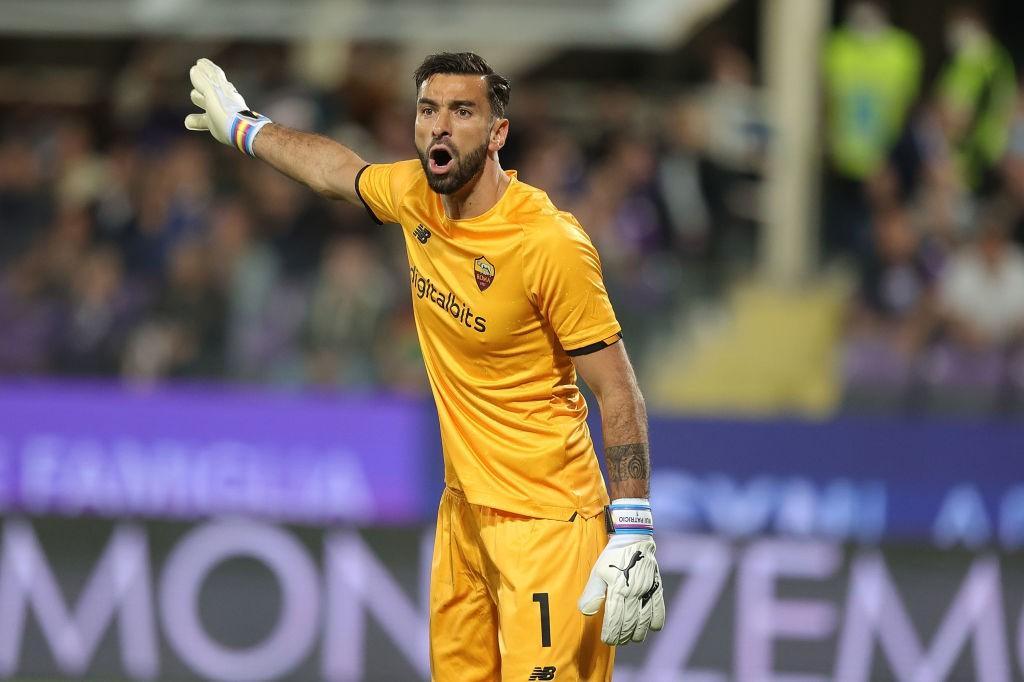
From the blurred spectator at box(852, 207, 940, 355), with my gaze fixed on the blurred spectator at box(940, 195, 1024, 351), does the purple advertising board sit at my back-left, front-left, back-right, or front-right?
back-right

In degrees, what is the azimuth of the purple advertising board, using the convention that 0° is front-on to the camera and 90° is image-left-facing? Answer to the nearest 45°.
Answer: approximately 0°

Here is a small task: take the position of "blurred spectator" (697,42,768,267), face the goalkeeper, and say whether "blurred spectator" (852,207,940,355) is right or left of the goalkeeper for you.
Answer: left

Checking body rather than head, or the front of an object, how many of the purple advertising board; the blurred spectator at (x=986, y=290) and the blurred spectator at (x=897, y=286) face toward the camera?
3

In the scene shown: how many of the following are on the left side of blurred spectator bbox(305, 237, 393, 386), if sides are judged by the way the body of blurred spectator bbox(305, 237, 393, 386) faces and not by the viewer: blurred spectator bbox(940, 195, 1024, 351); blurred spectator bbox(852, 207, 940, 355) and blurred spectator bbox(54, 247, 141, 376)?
2

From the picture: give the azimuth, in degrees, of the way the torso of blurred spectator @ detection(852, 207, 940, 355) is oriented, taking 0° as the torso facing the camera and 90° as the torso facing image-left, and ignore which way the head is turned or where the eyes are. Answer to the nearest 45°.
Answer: approximately 0°

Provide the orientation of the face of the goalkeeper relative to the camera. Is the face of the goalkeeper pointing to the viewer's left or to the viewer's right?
to the viewer's left

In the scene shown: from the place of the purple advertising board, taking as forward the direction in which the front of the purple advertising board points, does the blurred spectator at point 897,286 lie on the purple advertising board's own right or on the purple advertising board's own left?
on the purple advertising board's own left

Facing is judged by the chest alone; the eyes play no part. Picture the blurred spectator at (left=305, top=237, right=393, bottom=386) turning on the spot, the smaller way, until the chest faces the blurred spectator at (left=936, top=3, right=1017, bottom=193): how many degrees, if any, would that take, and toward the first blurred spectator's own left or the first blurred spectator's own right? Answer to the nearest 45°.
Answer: approximately 90° to the first blurred spectator's own left

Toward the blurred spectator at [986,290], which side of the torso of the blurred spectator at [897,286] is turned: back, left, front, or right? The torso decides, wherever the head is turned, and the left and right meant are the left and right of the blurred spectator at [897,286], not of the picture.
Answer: left

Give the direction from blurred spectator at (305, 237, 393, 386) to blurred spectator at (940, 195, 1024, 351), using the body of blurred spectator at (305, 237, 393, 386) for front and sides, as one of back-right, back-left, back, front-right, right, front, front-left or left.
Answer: left
